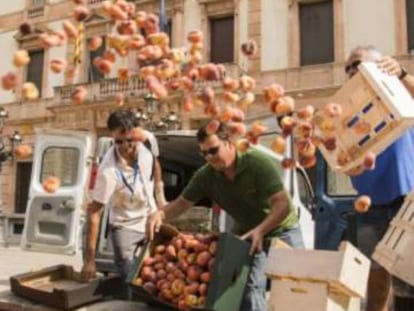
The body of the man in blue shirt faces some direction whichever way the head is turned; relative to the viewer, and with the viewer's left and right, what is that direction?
facing to the left of the viewer

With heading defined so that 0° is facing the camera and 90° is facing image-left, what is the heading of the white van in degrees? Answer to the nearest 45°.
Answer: approximately 180°

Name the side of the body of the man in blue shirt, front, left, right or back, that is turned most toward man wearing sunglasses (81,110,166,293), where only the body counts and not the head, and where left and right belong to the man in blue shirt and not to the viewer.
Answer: front

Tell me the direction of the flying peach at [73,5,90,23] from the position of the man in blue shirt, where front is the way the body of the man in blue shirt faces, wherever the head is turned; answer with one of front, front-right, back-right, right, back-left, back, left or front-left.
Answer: front-left

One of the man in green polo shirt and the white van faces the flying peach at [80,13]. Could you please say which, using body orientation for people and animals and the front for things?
the man in green polo shirt

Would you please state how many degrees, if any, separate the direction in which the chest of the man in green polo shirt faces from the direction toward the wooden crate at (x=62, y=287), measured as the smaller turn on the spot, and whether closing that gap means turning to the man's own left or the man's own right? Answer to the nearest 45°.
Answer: approximately 45° to the man's own right

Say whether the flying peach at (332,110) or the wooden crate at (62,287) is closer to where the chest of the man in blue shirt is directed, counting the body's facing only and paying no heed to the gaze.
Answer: the wooden crate

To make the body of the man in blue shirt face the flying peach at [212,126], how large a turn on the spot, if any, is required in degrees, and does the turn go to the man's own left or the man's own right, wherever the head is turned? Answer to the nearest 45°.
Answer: approximately 45° to the man's own right

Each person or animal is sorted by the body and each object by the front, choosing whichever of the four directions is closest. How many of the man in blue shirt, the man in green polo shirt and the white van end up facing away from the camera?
1

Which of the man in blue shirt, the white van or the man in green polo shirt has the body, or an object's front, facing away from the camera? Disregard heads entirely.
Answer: the white van

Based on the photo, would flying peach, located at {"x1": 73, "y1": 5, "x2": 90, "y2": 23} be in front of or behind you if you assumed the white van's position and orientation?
behind

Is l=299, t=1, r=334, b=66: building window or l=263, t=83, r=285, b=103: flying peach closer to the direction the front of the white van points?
the building window

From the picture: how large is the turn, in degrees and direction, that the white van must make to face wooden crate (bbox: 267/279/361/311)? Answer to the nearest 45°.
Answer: approximately 135° to its right
